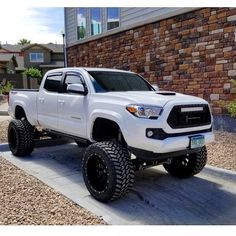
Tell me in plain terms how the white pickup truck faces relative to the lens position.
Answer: facing the viewer and to the right of the viewer

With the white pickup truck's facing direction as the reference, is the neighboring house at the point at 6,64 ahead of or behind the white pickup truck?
behind
